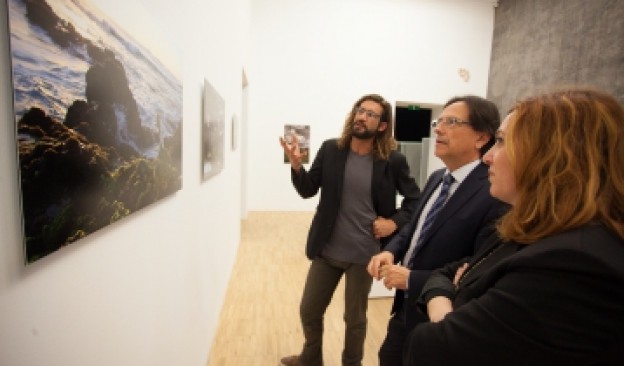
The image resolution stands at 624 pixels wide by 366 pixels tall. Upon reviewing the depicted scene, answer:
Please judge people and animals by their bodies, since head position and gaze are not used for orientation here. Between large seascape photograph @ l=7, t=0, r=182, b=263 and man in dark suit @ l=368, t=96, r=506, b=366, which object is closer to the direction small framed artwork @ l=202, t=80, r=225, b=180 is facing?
the man in dark suit

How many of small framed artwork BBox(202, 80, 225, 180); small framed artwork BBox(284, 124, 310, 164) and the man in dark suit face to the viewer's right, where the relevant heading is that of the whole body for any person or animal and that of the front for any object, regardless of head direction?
1

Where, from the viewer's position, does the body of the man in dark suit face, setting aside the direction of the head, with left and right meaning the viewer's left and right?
facing the viewer and to the left of the viewer

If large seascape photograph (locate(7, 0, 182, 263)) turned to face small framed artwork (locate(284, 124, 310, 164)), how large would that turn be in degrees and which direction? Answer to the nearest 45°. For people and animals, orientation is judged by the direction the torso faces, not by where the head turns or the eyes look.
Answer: approximately 90° to its left

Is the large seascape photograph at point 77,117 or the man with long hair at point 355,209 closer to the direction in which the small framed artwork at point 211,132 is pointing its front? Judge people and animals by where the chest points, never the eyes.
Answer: the man with long hair

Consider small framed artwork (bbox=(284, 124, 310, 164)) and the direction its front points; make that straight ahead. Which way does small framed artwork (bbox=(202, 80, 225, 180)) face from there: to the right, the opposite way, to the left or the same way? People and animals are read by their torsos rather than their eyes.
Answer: to the left

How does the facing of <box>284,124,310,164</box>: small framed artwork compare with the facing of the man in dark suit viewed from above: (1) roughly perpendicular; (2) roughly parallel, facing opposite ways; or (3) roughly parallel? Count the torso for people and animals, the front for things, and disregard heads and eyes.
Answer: roughly perpendicular

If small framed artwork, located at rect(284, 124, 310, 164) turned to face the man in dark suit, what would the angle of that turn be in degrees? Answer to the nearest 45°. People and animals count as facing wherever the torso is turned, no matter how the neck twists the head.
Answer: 0° — it already faces them

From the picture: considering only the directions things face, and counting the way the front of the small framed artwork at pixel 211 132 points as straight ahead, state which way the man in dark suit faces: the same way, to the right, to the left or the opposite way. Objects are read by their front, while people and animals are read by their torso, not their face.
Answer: the opposite way

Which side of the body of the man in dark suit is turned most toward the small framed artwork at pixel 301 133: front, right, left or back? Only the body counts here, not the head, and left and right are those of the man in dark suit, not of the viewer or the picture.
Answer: right

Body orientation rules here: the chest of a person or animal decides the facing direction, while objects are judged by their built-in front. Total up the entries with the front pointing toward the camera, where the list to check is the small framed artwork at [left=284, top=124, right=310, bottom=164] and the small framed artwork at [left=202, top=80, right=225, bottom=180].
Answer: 1

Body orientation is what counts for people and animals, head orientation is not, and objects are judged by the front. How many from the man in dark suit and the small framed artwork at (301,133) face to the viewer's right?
0

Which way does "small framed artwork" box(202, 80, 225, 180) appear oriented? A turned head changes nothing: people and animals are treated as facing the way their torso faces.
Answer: to the viewer's right

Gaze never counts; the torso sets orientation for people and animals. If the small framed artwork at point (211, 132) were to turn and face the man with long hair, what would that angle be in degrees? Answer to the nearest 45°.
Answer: approximately 45° to its right

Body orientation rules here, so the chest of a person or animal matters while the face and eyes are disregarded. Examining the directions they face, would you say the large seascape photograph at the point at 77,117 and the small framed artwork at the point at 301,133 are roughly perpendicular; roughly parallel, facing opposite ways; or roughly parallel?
roughly perpendicular

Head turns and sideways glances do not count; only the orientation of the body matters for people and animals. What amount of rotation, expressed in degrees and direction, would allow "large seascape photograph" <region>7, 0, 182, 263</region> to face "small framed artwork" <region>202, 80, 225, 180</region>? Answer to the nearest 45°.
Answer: approximately 90° to its left

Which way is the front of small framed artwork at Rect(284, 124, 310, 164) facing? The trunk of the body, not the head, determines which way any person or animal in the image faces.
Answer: toward the camera
